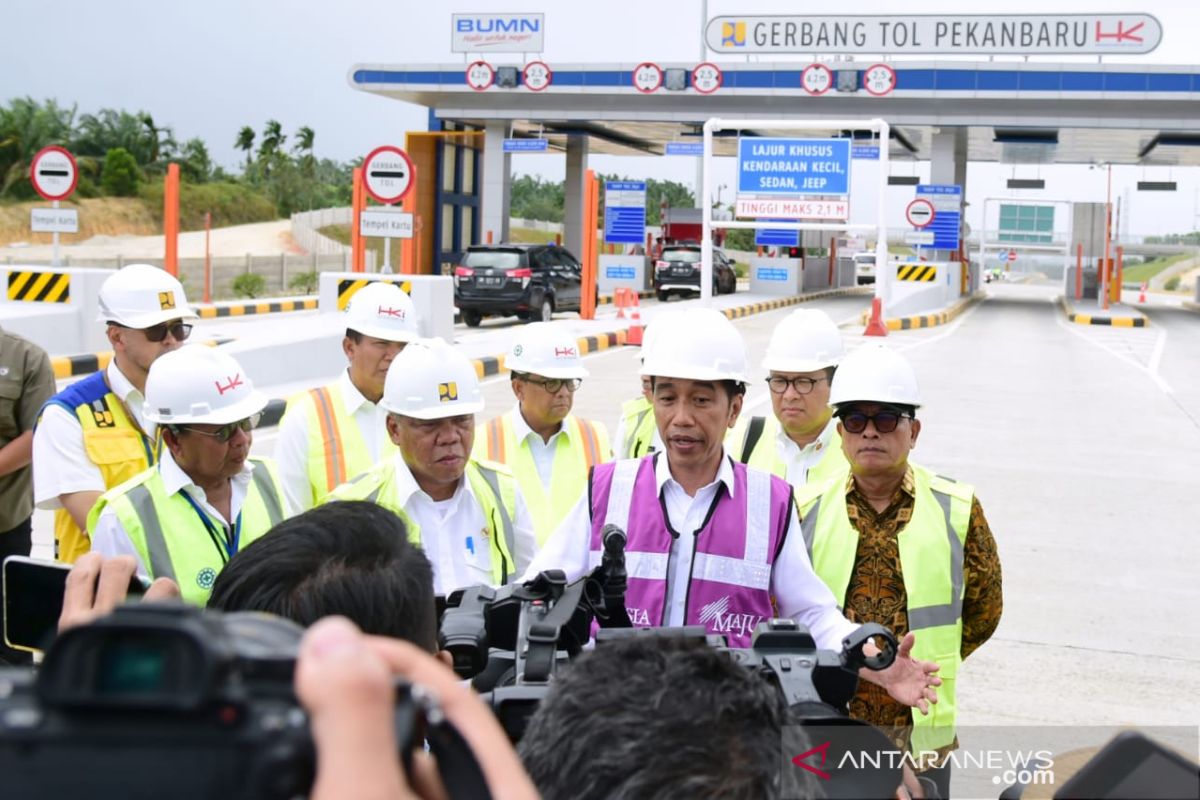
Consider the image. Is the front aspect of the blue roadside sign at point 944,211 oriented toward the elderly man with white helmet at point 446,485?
yes

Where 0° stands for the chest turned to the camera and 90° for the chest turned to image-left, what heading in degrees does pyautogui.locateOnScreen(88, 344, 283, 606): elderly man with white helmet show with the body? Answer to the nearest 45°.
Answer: approximately 315°

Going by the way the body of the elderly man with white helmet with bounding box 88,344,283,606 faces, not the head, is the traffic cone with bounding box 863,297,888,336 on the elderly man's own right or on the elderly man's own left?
on the elderly man's own left

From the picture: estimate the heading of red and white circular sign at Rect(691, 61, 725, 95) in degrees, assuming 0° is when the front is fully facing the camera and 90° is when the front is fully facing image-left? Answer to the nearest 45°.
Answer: approximately 0°

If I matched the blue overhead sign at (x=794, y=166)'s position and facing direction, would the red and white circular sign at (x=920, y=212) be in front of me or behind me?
behind

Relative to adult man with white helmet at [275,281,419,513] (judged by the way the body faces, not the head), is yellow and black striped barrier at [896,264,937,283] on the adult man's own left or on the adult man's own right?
on the adult man's own left

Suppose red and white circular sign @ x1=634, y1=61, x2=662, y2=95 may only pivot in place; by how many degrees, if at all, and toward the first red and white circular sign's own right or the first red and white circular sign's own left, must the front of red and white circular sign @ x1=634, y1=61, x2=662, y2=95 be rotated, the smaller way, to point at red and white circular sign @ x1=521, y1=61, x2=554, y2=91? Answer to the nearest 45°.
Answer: approximately 90° to the first red and white circular sign's own right

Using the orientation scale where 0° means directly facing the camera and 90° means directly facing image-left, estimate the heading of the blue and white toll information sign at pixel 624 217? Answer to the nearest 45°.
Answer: approximately 0°

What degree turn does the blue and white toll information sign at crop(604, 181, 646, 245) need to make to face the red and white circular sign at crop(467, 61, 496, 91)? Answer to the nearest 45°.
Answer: approximately 45° to its right

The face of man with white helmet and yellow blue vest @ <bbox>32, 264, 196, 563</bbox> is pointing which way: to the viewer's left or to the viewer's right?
to the viewer's right

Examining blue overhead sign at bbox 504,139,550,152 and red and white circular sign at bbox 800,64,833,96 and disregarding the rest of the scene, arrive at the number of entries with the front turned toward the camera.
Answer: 2
